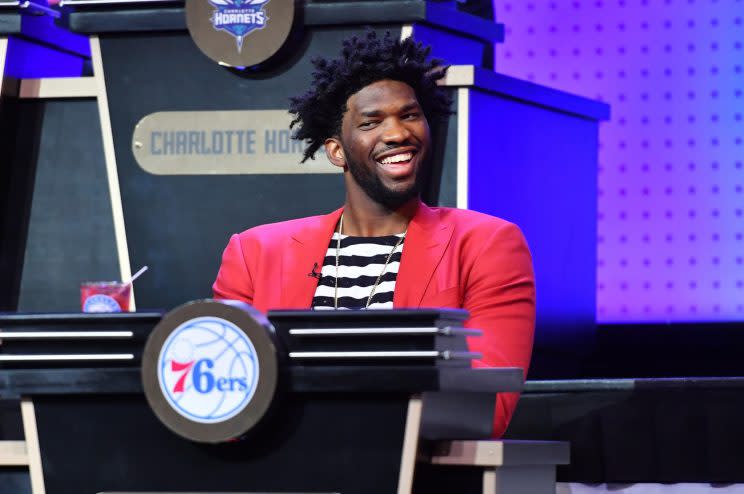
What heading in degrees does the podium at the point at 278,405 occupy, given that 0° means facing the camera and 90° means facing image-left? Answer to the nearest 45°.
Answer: approximately 0°

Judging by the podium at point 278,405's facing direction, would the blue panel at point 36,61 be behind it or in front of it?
behind

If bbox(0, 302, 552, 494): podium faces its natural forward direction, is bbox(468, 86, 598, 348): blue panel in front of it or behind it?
behind

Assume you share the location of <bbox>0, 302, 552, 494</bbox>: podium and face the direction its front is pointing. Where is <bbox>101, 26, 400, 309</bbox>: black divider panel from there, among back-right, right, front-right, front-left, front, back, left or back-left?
back

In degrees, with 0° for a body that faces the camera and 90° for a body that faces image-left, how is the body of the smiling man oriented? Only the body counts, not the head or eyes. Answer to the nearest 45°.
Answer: approximately 0°

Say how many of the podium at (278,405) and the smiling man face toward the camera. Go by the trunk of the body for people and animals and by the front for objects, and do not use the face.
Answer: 2

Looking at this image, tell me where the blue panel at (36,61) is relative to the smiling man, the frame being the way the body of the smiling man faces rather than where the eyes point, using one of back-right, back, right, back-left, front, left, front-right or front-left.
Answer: back-right

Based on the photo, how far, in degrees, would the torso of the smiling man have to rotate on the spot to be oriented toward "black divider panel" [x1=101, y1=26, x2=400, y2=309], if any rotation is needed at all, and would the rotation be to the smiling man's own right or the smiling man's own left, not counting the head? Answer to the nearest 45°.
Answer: approximately 135° to the smiling man's own right

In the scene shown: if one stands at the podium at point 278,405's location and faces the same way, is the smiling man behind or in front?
behind

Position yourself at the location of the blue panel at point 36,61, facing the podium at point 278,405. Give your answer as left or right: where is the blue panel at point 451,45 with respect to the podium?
left
